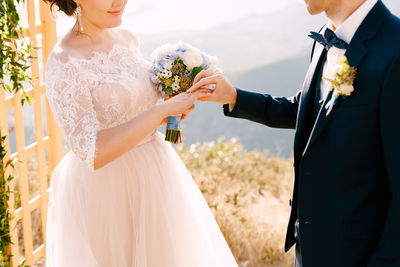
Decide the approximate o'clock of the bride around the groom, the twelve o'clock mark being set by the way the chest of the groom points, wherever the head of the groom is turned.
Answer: The bride is roughly at 2 o'clock from the groom.

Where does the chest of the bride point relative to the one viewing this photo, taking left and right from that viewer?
facing the viewer and to the right of the viewer

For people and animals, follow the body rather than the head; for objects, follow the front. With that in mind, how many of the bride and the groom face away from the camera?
0

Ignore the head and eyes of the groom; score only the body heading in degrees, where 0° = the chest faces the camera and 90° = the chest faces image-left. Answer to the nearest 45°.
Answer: approximately 45°

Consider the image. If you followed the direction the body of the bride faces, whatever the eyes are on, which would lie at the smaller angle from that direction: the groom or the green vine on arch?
the groom

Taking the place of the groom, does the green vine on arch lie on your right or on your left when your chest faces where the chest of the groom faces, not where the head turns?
on your right

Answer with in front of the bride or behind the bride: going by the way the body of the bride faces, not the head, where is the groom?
in front
